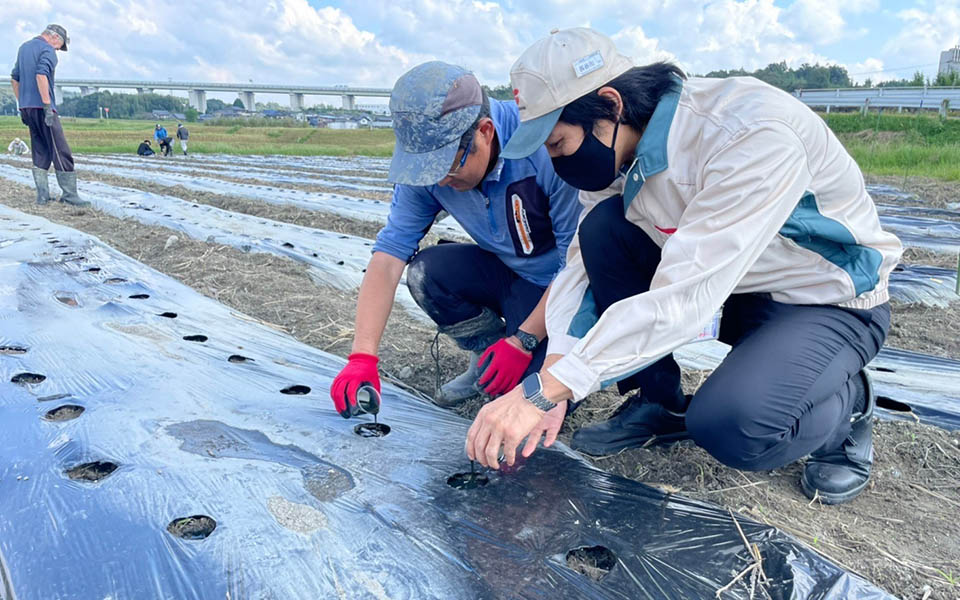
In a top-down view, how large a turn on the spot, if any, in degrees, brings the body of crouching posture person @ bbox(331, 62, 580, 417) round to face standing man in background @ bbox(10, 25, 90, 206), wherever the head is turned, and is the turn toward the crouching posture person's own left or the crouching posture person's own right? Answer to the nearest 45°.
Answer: approximately 90° to the crouching posture person's own right

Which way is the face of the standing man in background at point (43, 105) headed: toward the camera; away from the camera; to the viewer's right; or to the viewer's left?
to the viewer's right

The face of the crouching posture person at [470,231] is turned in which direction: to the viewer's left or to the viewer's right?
to the viewer's left

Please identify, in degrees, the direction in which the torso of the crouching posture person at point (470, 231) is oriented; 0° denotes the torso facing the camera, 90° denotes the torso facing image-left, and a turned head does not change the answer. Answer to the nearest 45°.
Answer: approximately 45°

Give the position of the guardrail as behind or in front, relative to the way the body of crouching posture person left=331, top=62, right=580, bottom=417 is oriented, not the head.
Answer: behind

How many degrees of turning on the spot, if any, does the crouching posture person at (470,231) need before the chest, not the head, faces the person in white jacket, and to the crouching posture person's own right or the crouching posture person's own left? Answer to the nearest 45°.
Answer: approximately 90° to the crouching posture person's own left

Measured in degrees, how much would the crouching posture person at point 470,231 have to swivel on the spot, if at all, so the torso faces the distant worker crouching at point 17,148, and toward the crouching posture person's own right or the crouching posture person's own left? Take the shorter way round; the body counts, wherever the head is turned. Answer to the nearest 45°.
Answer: approximately 90° to the crouching posture person's own right
